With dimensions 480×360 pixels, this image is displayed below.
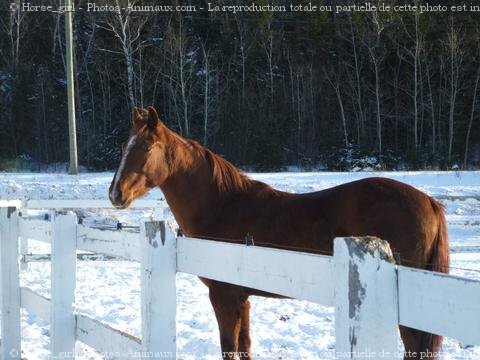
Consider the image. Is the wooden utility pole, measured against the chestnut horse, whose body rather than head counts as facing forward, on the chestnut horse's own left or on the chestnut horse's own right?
on the chestnut horse's own right

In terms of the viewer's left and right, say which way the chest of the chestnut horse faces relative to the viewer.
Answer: facing to the left of the viewer

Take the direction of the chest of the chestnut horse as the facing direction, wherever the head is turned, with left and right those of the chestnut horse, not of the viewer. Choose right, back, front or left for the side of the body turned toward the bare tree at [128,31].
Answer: right

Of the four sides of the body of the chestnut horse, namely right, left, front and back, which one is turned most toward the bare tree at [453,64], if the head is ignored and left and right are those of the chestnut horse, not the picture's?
right
